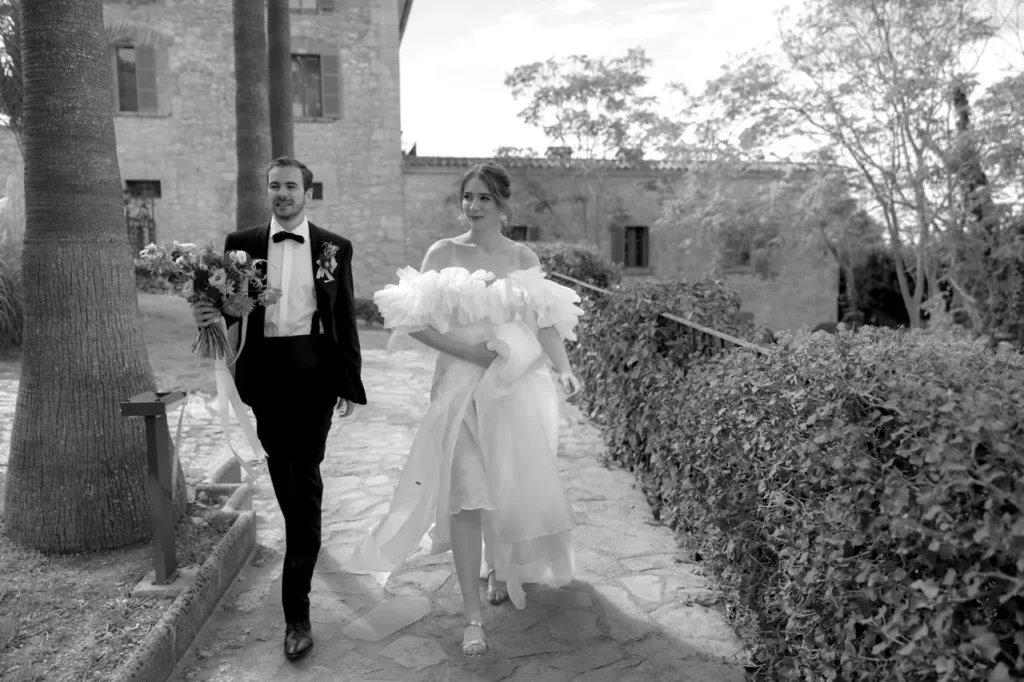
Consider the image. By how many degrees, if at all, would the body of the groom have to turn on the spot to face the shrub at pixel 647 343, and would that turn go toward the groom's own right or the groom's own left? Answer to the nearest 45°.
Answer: approximately 135° to the groom's own left

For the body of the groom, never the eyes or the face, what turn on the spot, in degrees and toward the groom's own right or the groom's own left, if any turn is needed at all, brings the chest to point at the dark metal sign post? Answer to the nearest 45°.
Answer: approximately 135° to the groom's own right

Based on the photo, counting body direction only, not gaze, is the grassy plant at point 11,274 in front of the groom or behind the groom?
behind

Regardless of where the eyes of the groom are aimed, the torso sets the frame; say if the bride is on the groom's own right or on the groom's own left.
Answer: on the groom's own left

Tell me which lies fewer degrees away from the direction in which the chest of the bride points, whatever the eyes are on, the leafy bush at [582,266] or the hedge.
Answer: the hedge

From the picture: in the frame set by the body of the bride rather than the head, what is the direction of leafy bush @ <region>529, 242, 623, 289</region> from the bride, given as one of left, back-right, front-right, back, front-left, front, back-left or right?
back

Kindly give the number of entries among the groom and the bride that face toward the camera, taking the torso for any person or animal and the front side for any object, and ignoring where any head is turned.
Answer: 2

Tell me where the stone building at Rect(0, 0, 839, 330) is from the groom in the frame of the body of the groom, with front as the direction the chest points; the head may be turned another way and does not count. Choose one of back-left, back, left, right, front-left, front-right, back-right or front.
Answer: back

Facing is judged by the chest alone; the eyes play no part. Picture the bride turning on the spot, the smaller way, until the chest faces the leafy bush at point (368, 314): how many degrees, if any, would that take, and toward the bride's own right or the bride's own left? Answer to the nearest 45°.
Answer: approximately 180°
